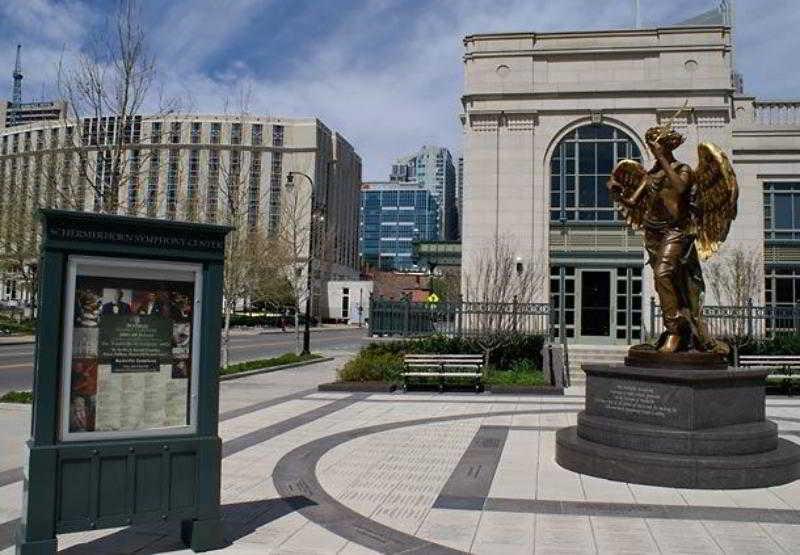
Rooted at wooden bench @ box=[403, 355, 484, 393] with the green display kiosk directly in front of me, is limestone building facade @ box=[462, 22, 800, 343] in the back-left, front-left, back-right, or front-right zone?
back-left

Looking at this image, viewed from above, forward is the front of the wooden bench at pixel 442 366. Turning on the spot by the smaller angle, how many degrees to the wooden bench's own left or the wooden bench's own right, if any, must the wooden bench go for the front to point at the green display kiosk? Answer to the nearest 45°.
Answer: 0° — it already faces it

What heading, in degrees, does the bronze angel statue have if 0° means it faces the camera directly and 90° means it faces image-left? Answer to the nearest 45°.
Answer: approximately 45°

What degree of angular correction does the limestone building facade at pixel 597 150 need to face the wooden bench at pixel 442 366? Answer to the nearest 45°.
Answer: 0° — it already faces it

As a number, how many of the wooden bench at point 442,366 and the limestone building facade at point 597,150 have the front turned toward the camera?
2

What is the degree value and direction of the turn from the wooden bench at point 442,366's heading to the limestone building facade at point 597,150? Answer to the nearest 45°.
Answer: approximately 135° to its left

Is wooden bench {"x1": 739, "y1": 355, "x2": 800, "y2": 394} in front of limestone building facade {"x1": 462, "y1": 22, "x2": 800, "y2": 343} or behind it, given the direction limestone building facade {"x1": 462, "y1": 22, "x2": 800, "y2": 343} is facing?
in front

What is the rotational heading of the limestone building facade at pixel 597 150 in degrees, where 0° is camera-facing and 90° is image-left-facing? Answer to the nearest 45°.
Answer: approximately 0°

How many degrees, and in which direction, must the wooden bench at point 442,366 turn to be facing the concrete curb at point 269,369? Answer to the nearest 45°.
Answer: approximately 135° to its right

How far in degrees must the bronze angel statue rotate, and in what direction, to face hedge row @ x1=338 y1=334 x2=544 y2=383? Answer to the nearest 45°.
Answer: approximately 90° to its right

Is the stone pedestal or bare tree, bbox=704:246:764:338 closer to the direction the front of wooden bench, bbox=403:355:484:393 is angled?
the stone pedestal

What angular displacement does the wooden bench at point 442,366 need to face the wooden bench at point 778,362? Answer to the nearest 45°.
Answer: approximately 90° to its left

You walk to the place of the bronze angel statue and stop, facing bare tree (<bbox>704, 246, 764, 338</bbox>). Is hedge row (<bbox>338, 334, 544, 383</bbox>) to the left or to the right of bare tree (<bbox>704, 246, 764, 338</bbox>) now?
left
